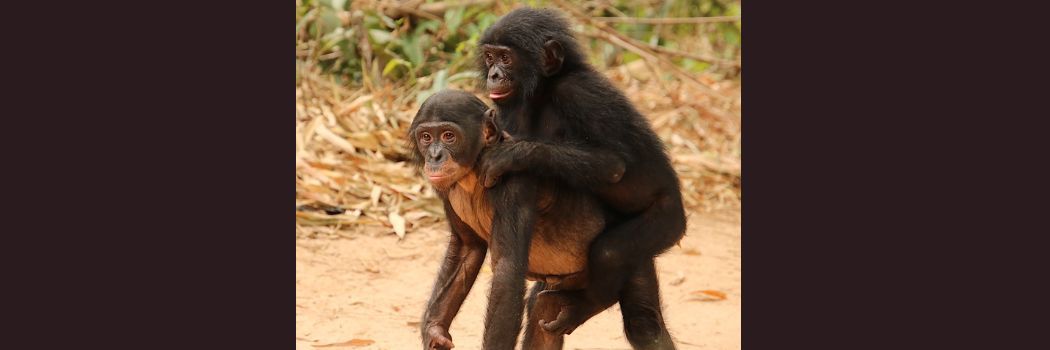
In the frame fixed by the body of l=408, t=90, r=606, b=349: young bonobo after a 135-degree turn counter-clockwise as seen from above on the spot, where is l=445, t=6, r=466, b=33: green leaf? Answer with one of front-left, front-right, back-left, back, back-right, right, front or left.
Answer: left

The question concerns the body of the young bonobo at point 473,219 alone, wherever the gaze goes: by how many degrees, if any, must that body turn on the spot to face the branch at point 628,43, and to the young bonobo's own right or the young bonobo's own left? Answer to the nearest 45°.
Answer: approximately 135° to the young bonobo's own right

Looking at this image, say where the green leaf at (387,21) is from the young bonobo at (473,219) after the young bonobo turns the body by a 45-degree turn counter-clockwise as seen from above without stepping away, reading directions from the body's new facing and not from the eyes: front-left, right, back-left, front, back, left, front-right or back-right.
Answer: back

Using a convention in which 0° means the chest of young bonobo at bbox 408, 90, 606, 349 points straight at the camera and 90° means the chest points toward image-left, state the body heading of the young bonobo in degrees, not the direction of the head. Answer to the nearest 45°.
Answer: approximately 45°

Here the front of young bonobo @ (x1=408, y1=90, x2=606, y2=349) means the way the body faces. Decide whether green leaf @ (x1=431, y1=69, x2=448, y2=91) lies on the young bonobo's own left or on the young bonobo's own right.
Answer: on the young bonobo's own right

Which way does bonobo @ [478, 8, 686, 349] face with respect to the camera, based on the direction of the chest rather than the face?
to the viewer's left

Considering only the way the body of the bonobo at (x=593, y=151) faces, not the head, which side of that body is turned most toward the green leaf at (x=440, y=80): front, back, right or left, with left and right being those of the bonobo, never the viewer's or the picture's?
right

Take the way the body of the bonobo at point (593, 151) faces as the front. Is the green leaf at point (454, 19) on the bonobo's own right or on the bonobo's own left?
on the bonobo's own right
